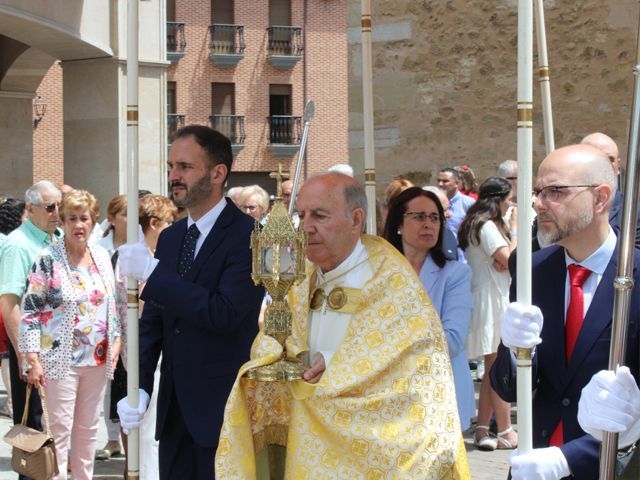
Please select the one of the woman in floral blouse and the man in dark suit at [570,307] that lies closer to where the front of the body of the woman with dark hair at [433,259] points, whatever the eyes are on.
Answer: the man in dark suit

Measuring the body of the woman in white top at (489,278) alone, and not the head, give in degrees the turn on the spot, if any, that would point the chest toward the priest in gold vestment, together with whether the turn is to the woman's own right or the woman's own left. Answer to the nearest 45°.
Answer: approximately 90° to the woman's own right

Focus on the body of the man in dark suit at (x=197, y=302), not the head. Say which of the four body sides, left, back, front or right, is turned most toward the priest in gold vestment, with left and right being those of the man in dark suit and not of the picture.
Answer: left

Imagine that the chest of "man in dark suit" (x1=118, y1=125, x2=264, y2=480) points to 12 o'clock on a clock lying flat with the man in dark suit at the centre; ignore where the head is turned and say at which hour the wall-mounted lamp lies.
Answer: The wall-mounted lamp is roughly at 4 o'clock from the man in dark suit.

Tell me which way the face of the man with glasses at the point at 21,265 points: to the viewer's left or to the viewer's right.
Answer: to the viewer's right

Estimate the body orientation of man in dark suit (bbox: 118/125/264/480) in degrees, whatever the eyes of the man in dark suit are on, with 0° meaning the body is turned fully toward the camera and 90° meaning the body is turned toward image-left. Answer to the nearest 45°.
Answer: approximately 45°
